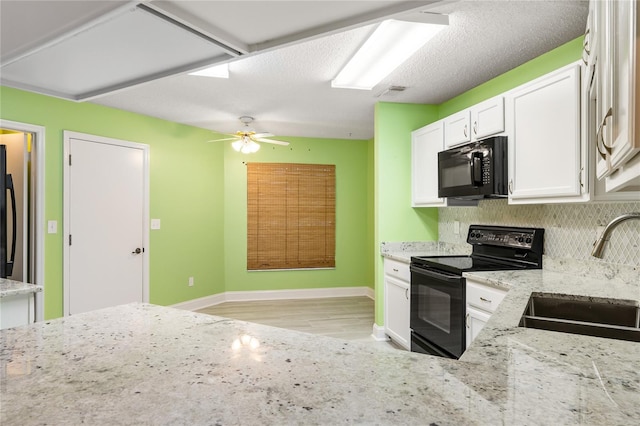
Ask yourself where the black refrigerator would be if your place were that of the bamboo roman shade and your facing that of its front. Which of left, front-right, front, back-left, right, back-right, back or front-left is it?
front-right

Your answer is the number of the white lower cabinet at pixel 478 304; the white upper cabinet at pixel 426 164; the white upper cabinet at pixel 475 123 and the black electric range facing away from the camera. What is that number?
0

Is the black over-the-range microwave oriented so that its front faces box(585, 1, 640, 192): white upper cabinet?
no

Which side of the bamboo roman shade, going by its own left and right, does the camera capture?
front

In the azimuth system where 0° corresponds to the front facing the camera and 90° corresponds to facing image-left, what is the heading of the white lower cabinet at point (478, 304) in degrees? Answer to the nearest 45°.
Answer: approximately 45°

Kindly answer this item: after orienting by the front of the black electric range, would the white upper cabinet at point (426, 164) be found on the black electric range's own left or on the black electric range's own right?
on the black electric range's own right

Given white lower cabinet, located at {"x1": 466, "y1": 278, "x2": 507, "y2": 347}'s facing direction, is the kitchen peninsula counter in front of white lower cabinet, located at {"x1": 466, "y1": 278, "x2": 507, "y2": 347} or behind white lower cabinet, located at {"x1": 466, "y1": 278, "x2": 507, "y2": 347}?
in front

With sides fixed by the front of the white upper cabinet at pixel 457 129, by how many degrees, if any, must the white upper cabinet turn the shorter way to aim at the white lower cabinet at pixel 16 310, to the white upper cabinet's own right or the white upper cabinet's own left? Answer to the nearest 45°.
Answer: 0° — it already faces it

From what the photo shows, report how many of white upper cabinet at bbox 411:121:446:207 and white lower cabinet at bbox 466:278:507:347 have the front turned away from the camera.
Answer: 0

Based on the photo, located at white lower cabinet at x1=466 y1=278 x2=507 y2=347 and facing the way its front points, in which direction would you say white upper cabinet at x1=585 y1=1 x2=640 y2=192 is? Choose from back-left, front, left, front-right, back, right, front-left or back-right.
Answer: front-left

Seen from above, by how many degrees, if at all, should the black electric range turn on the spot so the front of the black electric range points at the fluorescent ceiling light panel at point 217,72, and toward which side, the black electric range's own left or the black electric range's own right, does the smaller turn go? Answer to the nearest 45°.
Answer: approximately 45° to the black electric range's own right

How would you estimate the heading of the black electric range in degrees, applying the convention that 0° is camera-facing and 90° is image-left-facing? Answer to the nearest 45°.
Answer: approximately 45°

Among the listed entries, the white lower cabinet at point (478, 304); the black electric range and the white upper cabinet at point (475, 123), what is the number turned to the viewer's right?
0

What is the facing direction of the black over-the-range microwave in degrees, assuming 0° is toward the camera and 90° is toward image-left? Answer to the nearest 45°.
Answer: approximately 45°

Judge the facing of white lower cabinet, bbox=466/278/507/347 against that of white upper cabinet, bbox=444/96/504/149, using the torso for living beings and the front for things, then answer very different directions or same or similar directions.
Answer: same or similar directions

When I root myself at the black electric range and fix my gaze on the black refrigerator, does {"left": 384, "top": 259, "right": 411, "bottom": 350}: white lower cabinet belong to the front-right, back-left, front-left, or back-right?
front-right

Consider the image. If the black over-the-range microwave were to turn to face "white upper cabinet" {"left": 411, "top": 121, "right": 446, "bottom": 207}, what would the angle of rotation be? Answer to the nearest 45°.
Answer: approximately 90° to its right

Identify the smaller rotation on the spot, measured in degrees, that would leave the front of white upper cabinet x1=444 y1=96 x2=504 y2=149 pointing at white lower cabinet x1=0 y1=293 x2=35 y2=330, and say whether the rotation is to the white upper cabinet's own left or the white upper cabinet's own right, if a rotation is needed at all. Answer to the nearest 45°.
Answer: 0° — it already faces it

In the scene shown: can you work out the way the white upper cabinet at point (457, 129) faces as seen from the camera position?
facing the viewer and to the left of the viewer
